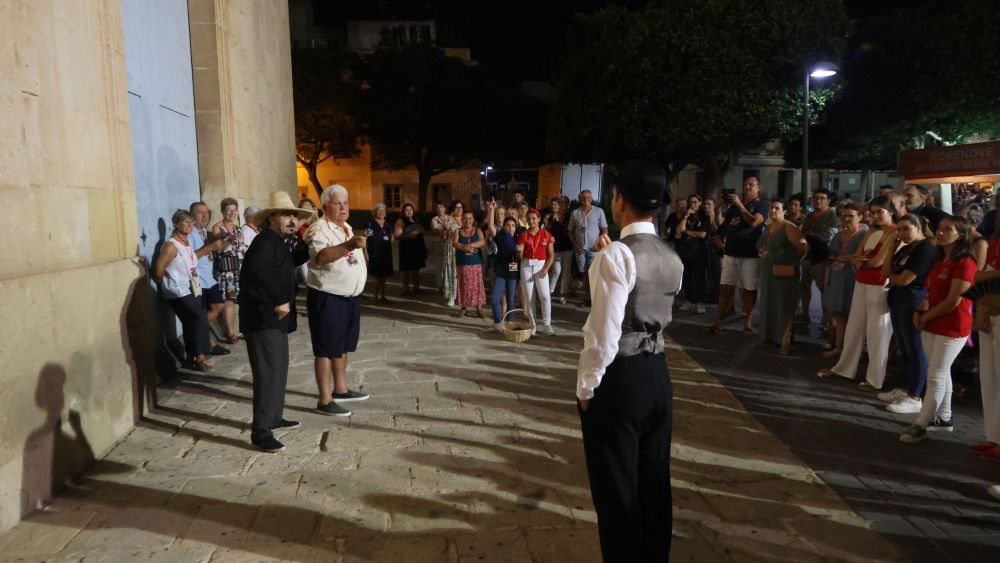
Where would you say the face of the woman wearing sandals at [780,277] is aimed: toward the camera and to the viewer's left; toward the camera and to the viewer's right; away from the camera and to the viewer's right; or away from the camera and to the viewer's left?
toward the camera and to the viewer's left

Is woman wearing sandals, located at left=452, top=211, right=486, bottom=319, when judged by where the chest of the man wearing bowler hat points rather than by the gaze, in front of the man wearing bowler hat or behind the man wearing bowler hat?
in front

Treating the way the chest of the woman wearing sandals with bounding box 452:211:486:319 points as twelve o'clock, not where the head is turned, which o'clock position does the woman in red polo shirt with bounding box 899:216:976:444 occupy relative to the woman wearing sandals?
The woman in red polo shirt is roughly at 11 o'clock from the woman wearing sandals.

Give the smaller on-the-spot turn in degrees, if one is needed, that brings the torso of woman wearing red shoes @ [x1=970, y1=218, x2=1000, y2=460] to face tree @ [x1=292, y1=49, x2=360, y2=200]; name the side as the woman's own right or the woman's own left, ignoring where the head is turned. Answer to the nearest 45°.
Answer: approximately 45° to the woman's own right

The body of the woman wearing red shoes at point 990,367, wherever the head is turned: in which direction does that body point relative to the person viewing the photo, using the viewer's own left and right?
facing to the left of the viewer

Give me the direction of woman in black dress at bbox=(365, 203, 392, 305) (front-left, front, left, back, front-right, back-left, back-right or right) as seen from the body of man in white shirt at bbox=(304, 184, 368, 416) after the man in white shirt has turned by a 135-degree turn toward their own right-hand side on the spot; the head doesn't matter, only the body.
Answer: right

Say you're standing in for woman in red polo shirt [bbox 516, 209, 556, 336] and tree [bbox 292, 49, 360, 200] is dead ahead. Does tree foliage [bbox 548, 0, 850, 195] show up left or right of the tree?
right

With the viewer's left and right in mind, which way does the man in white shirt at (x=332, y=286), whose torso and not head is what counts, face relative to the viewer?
facing the viewer and to the right of the viewer

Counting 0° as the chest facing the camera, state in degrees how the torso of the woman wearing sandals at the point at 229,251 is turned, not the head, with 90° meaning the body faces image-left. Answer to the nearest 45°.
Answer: approximately 315°

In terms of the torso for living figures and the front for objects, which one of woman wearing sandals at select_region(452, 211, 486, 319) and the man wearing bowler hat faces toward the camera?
the woman wearing sandals

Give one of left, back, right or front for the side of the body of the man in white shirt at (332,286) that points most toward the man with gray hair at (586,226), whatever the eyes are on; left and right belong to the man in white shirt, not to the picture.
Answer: left

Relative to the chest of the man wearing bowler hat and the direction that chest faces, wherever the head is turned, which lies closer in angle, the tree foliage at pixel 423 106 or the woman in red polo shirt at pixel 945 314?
the tree foliage

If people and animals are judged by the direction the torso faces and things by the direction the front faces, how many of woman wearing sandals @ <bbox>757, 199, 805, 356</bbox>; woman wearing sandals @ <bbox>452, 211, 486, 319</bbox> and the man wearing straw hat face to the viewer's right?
1

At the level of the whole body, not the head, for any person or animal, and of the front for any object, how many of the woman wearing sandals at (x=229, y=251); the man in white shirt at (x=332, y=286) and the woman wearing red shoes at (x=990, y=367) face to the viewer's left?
1

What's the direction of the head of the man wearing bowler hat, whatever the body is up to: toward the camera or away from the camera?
away from the camera

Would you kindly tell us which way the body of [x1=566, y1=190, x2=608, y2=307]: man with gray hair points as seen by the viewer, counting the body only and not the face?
toward the camera
